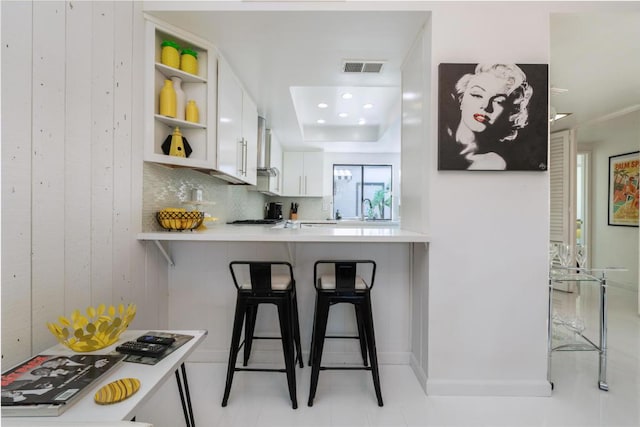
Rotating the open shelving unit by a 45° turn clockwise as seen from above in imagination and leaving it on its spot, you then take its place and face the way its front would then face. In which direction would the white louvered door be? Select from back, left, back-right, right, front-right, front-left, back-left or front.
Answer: left

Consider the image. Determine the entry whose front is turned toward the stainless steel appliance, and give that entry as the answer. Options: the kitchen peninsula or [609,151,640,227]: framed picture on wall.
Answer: the framed picture on wall

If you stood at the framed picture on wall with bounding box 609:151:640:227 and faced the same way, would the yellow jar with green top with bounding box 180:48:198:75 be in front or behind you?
in front

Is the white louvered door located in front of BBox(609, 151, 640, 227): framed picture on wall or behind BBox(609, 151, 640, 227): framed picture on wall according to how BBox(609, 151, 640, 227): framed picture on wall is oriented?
in front

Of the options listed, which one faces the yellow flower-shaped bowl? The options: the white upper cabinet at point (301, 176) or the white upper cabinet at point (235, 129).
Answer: the white upper cabinet at point (301, 176)

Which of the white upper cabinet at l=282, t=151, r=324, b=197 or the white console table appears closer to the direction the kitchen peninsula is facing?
the white console table

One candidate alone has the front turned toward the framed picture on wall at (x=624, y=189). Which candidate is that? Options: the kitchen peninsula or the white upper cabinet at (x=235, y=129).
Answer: the white upper cabinet

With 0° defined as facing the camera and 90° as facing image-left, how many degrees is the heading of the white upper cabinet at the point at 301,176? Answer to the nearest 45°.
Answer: approximately 0°

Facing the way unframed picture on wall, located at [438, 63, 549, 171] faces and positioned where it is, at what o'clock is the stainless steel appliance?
The stainless steel appliance is roughly at 4 o'clock from the unframed picture on wall.

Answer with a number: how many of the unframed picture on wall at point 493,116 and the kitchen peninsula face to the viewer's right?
0

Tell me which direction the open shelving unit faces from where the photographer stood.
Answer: facing the viewer and to the right of the viewer
